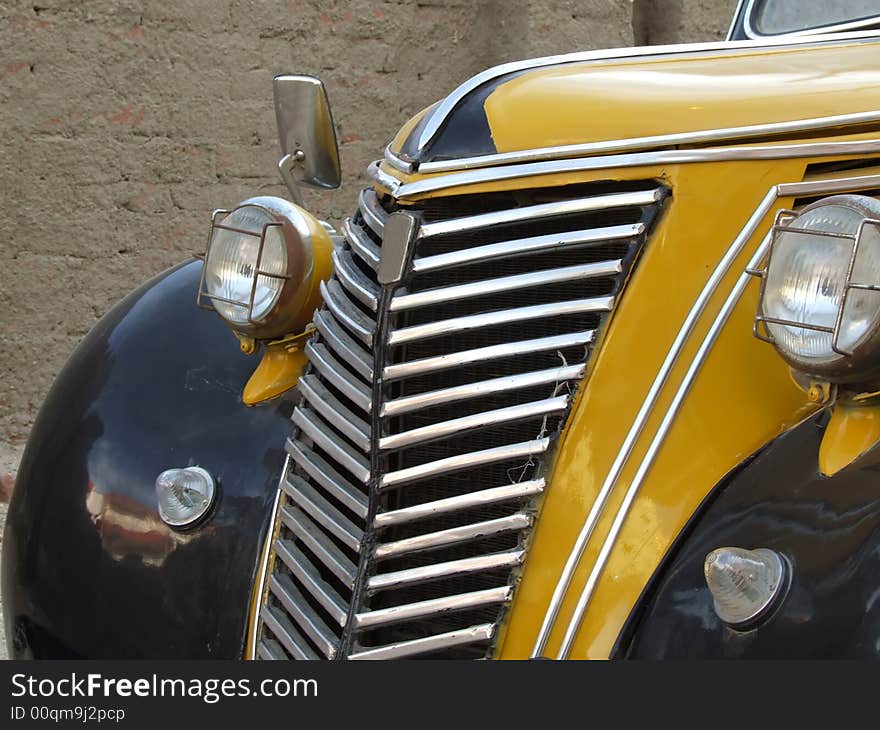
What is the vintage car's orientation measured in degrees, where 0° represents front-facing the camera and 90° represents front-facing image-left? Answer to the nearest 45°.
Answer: approximately 45°
